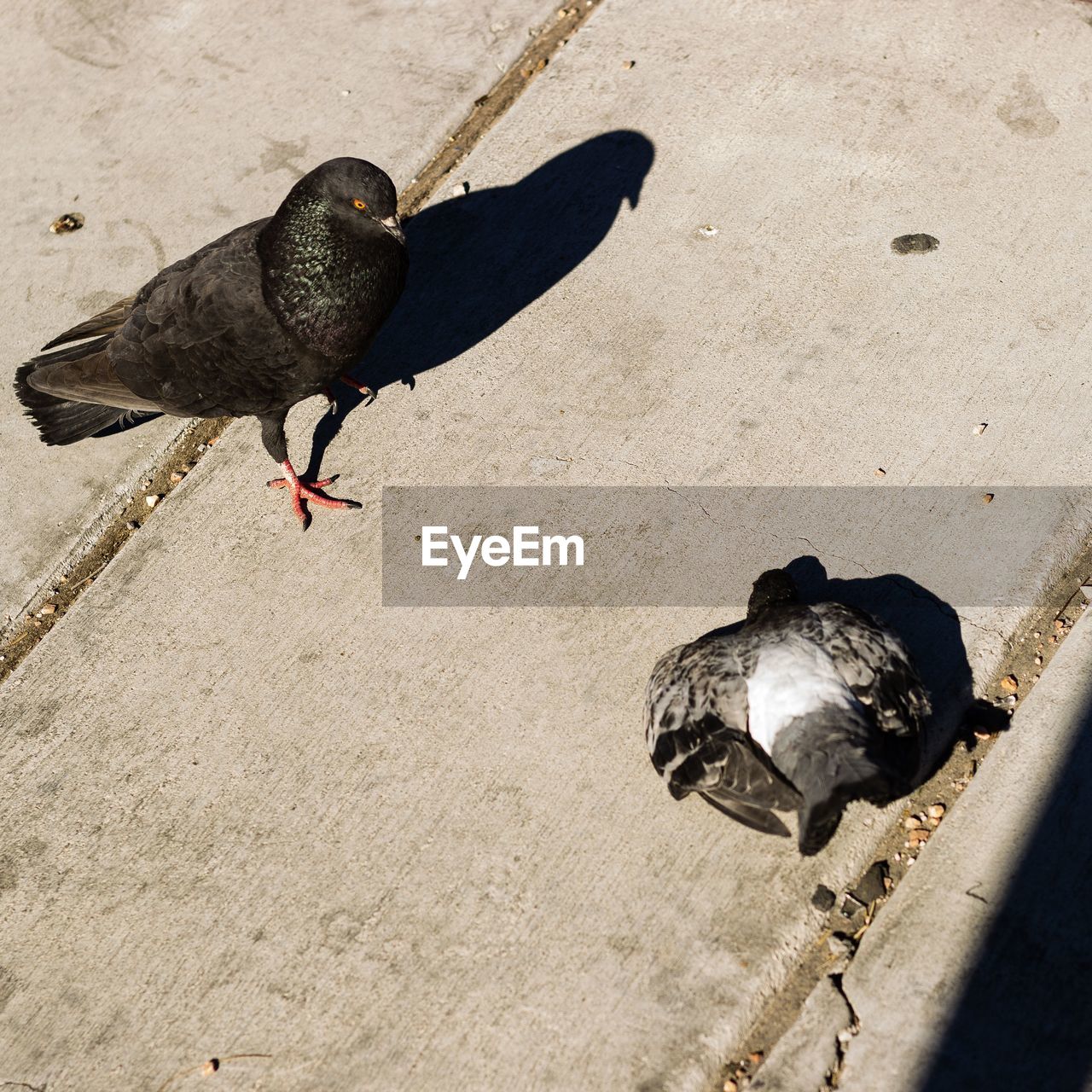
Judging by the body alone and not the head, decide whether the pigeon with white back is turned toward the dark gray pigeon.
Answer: no

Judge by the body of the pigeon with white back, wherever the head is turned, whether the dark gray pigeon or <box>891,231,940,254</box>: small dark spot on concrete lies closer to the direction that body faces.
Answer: the small dark spot on concrete

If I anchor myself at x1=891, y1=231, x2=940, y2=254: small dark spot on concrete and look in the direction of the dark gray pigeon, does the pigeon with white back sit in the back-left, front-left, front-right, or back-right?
front-left

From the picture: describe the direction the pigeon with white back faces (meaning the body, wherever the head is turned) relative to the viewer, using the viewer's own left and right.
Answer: facing away from the viewer

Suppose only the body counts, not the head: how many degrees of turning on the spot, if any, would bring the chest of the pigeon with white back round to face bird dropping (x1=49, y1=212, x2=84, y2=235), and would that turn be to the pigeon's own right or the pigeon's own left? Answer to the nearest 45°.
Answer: approximately 45° to the pigeon's own left

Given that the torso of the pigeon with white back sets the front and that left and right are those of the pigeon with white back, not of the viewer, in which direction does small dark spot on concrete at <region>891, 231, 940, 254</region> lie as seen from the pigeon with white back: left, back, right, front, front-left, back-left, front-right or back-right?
front
